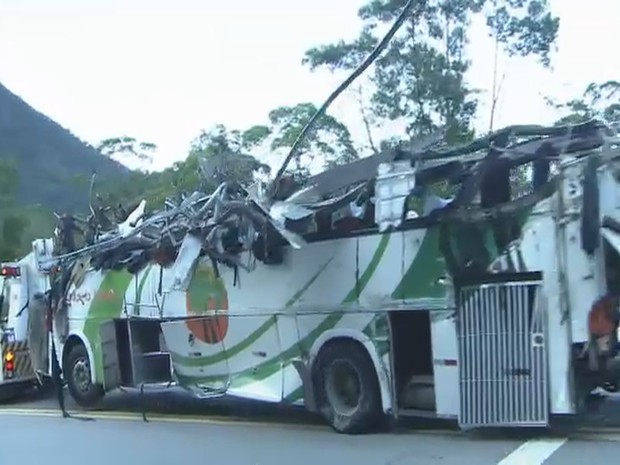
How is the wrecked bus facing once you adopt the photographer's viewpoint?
facing away from the viewer and to the left of the viewer

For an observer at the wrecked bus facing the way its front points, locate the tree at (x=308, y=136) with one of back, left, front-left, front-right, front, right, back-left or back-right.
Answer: front-right

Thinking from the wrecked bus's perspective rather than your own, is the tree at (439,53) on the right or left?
on its right

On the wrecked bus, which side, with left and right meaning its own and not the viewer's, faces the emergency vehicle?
front

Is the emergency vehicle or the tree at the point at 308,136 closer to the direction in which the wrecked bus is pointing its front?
the emergency vehicle
